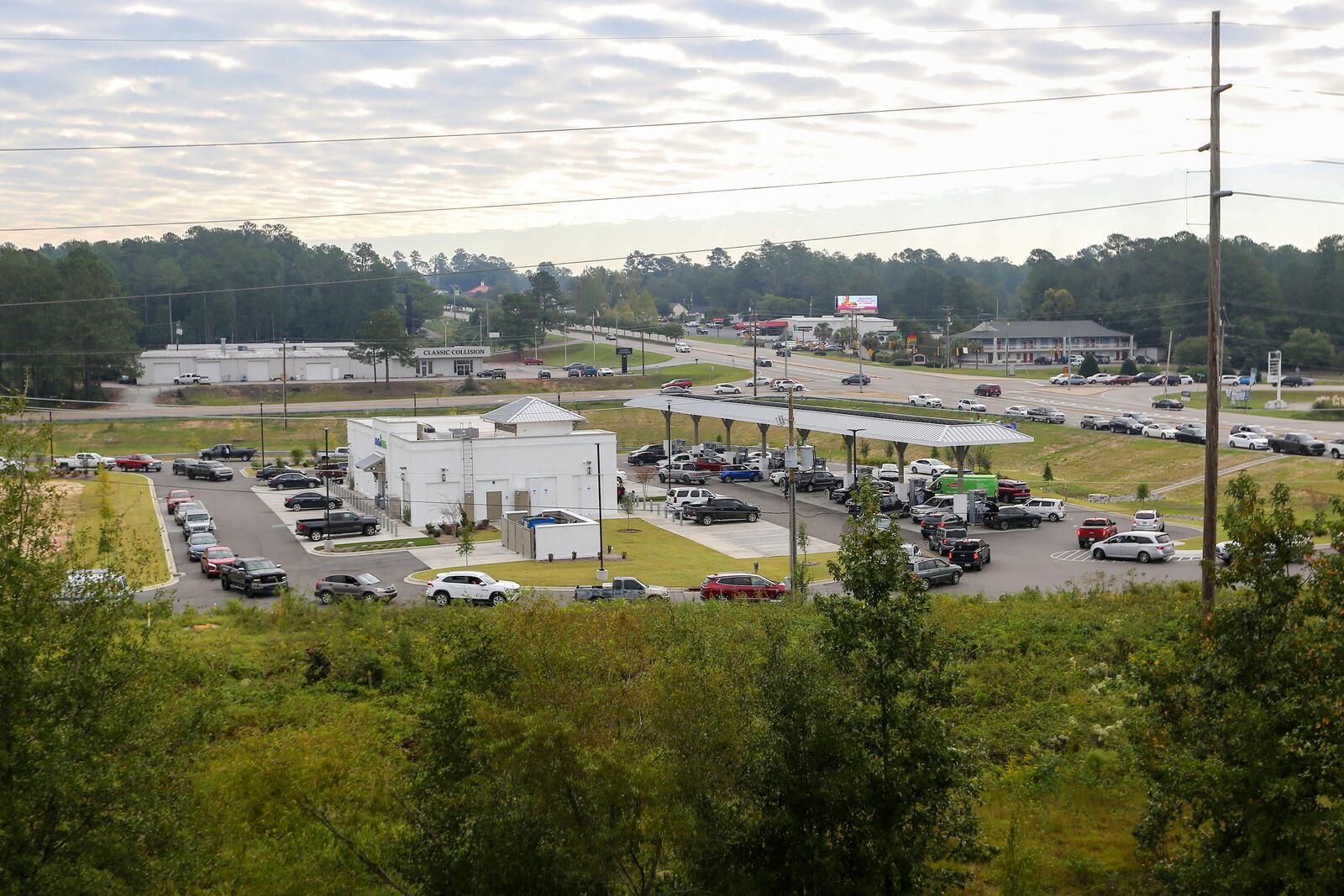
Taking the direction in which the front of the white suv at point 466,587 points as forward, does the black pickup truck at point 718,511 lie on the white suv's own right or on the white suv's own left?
on the white suv's own left

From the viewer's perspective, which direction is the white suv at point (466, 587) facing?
to the viewer's right

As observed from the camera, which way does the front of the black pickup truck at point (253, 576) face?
facing the viewer and to the right of the viewer

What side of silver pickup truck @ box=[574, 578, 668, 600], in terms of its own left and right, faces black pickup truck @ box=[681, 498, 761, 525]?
left

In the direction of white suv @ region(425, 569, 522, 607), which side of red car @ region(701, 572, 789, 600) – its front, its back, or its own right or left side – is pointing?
back

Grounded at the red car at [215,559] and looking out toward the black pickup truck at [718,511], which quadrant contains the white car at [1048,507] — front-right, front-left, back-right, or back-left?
front-right

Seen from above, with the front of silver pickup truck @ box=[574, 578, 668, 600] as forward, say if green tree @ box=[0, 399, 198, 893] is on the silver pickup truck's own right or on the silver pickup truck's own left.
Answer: on the silver pickup truck's own right

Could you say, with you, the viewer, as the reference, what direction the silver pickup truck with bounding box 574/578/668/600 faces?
facing to the right of the viewer

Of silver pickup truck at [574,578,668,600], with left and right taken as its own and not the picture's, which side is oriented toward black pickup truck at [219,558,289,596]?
back

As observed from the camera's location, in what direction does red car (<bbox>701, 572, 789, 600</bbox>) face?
facing to the right of the viewer

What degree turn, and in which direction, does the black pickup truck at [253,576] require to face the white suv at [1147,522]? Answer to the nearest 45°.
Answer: approximately 45° to its left

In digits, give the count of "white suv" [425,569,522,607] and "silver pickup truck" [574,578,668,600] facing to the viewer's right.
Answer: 2

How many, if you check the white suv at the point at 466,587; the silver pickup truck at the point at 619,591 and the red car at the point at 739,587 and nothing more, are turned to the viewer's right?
3
